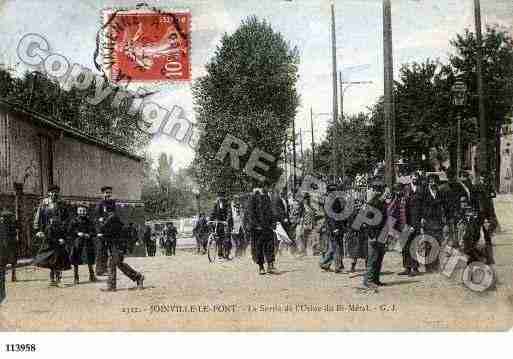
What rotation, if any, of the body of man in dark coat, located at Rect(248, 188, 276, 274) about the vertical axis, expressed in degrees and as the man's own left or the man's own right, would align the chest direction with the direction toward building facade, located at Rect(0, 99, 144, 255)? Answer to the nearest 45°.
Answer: approximately 90° to the man's own right

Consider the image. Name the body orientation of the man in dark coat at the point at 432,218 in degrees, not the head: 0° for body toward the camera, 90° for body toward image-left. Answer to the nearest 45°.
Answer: approximately 0°

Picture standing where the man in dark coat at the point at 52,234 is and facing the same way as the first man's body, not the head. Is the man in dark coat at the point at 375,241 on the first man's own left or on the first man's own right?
on the first man's own left

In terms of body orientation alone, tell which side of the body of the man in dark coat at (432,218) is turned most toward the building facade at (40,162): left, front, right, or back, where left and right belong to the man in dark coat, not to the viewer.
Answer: right

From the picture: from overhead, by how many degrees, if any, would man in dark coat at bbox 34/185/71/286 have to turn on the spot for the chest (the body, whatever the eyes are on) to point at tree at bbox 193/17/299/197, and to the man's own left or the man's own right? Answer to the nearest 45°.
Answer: approximately 135° to the man's own left

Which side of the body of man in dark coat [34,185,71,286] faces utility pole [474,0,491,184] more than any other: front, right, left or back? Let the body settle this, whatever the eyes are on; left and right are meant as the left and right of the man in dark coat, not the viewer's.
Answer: left

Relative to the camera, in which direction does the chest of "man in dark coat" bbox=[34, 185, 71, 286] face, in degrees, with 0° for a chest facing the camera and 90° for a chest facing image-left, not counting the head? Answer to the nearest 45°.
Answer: approximately 0°
